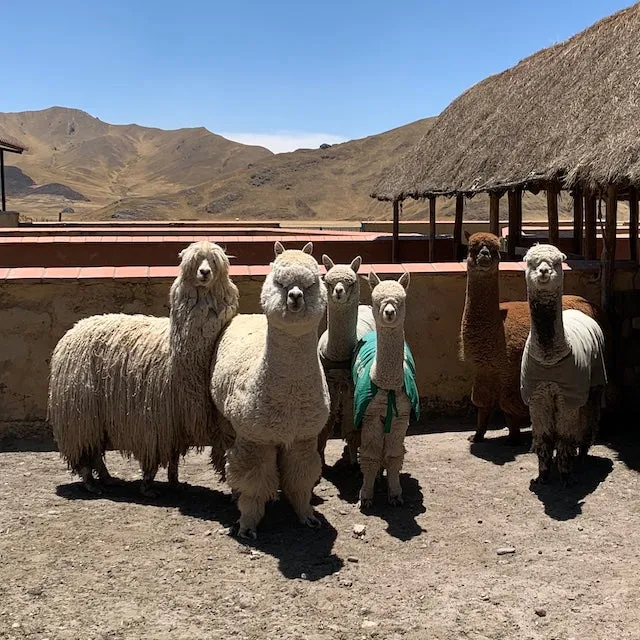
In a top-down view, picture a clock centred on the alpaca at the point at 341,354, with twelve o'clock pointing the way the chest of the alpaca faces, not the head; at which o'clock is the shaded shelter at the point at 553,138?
The shaded shelter is roughly at 7 o'clock from the alpaca.

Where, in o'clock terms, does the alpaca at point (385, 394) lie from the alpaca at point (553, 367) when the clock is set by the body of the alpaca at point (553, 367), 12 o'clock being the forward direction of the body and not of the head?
the alpaca at point (385, 394) is roughly at 2 o'clock from the alpaca at point (553, 367).

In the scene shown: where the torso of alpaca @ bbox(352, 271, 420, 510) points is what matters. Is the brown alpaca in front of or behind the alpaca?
behind

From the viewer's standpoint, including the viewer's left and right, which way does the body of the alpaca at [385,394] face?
facing the viewer

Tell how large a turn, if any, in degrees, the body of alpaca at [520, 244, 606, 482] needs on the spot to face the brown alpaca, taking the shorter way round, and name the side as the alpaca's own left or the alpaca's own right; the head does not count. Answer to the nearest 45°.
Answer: approximately 135° to the alpaca's own right

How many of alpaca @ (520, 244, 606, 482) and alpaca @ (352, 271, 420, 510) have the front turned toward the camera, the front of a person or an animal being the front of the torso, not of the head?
2

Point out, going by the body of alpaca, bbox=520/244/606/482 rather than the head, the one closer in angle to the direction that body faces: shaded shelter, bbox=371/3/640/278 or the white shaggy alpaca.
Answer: the white shaggy alpaca

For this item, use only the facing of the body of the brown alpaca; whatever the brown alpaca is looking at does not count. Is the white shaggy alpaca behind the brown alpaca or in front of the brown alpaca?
in front

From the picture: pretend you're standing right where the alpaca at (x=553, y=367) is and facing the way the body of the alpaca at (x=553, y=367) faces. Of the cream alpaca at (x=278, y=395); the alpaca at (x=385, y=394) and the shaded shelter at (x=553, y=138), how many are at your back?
1

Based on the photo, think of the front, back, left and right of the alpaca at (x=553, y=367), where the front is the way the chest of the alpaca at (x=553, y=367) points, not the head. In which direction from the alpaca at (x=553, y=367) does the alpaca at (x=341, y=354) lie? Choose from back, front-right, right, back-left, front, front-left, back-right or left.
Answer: right

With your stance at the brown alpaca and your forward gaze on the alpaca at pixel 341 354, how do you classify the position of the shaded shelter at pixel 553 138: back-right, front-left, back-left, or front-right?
back-right
